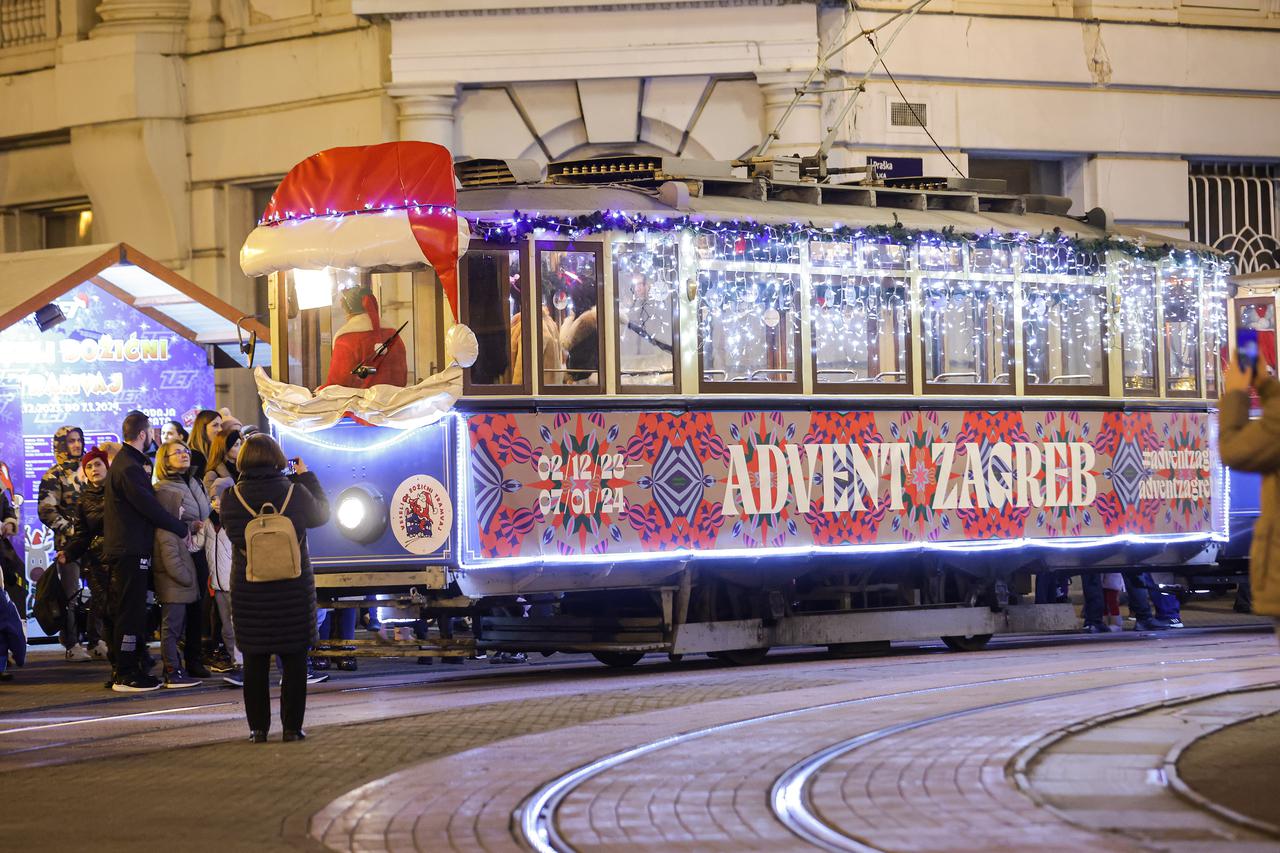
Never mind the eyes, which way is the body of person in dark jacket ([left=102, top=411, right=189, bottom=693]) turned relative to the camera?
to the viewer's right

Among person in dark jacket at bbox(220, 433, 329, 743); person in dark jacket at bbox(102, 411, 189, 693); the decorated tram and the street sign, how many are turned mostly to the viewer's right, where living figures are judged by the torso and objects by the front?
1

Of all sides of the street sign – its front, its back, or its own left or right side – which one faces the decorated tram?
front

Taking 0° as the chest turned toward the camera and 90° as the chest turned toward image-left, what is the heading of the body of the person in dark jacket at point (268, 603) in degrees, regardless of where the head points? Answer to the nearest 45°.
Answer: approximately 180°

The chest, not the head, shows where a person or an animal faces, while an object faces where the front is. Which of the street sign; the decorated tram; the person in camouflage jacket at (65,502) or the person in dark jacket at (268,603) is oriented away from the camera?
the person in dark jacket at (268,603)

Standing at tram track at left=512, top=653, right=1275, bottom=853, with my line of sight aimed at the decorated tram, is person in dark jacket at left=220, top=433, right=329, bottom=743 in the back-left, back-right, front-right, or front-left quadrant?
front-left

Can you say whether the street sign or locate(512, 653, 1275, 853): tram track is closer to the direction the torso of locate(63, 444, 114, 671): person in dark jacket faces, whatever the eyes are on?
the tram track

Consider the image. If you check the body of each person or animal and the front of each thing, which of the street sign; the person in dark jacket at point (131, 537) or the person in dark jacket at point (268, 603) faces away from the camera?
the person in dark jacket at point (268, 603)

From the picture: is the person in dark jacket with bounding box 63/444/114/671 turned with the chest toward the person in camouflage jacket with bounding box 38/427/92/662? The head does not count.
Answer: no

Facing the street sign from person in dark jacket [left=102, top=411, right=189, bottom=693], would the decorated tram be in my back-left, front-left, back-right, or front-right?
front-right

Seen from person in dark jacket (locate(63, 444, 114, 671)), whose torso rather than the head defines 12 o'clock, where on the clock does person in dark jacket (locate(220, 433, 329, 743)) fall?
person in dark jacket (locate(220, 433, 329, 743)) is roughly at 1 o'clock from person in dark jacket (locate(63, 444, 114, 671)).

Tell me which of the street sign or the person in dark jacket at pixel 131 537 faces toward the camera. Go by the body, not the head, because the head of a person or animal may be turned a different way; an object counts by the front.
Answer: the street sign

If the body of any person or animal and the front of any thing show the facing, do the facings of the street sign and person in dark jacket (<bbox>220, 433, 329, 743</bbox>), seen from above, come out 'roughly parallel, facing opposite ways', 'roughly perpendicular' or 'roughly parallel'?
roughly parallel, facing opposite ways

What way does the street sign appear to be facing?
toward the camera

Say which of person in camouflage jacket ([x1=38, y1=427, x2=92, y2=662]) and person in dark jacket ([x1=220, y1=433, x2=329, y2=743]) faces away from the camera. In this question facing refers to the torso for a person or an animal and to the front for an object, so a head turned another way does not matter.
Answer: person in dark jacket ([x1=220, y1=433, x2=329, y2=743])

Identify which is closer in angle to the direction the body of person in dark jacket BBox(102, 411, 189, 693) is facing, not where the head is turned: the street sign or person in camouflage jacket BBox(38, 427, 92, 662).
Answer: the street sign

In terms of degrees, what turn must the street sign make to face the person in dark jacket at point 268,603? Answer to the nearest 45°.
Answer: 0° — it already faces them

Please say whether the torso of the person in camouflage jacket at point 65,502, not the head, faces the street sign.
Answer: no

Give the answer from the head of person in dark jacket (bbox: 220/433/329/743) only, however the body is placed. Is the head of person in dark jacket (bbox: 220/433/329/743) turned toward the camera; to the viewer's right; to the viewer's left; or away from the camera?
away from the camera
